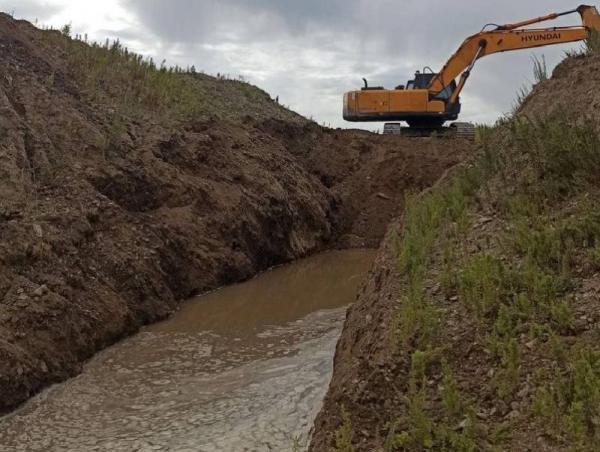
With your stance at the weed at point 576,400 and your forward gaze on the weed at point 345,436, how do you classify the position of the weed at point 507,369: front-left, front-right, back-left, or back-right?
front-right

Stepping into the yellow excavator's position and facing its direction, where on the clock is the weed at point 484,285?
The weed is roughly at 3 o'clock from the yellow excavator.

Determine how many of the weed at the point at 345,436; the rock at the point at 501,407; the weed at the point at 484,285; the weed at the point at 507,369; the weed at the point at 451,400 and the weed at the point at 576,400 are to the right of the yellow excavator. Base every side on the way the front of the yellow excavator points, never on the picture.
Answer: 6

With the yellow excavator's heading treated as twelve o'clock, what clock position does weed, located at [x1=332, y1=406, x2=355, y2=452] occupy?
The weed is roughly at 3 o'clock from the yellow excavator.

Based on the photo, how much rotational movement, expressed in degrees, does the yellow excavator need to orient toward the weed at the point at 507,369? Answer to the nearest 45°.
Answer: approximately 90° to its right

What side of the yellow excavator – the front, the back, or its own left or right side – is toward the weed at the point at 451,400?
right

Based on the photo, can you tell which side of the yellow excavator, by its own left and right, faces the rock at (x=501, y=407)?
right

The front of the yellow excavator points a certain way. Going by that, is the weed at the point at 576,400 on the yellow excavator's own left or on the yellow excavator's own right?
on the yellow excavator's own right

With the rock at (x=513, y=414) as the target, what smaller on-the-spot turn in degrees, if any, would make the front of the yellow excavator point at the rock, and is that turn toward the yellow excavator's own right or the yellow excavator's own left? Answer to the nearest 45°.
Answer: approximately 90° to the yellow excavator's own right

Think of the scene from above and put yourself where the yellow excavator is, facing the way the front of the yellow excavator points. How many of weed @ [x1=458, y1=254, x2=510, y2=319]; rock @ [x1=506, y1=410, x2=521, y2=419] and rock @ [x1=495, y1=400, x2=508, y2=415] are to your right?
3

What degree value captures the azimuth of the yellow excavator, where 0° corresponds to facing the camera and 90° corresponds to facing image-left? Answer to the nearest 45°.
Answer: approximately 270°
